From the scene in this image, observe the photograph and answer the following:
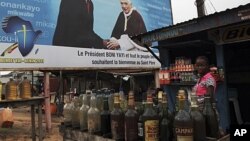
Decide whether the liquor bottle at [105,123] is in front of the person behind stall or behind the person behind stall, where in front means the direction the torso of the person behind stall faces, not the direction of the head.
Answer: in front

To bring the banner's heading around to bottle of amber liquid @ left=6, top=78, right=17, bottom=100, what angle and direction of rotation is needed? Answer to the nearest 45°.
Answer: approximately 45° to its right

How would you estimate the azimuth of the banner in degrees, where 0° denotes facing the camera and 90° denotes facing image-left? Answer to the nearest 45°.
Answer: approximately 0°

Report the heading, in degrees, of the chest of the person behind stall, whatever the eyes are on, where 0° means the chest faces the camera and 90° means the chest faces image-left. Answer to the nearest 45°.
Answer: approximately 45°

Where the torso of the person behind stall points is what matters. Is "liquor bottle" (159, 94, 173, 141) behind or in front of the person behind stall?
in front

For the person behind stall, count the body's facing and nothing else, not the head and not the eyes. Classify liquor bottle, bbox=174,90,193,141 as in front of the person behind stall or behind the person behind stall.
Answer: in front

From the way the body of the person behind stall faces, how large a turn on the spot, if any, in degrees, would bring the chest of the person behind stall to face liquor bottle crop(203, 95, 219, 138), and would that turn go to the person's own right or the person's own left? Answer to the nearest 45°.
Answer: approximately 45° to the person's own left

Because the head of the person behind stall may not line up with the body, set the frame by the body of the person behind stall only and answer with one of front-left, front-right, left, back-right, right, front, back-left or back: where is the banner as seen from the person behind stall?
right
